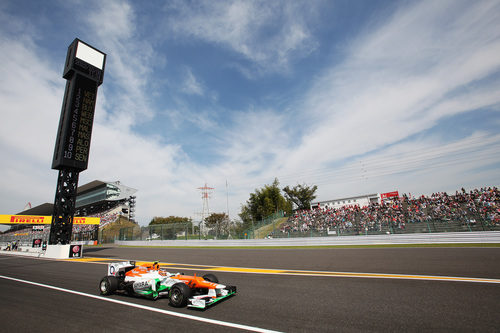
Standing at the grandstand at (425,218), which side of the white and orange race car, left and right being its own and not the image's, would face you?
left

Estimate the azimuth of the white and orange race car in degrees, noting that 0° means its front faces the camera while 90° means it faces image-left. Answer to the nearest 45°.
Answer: approximately 315°
